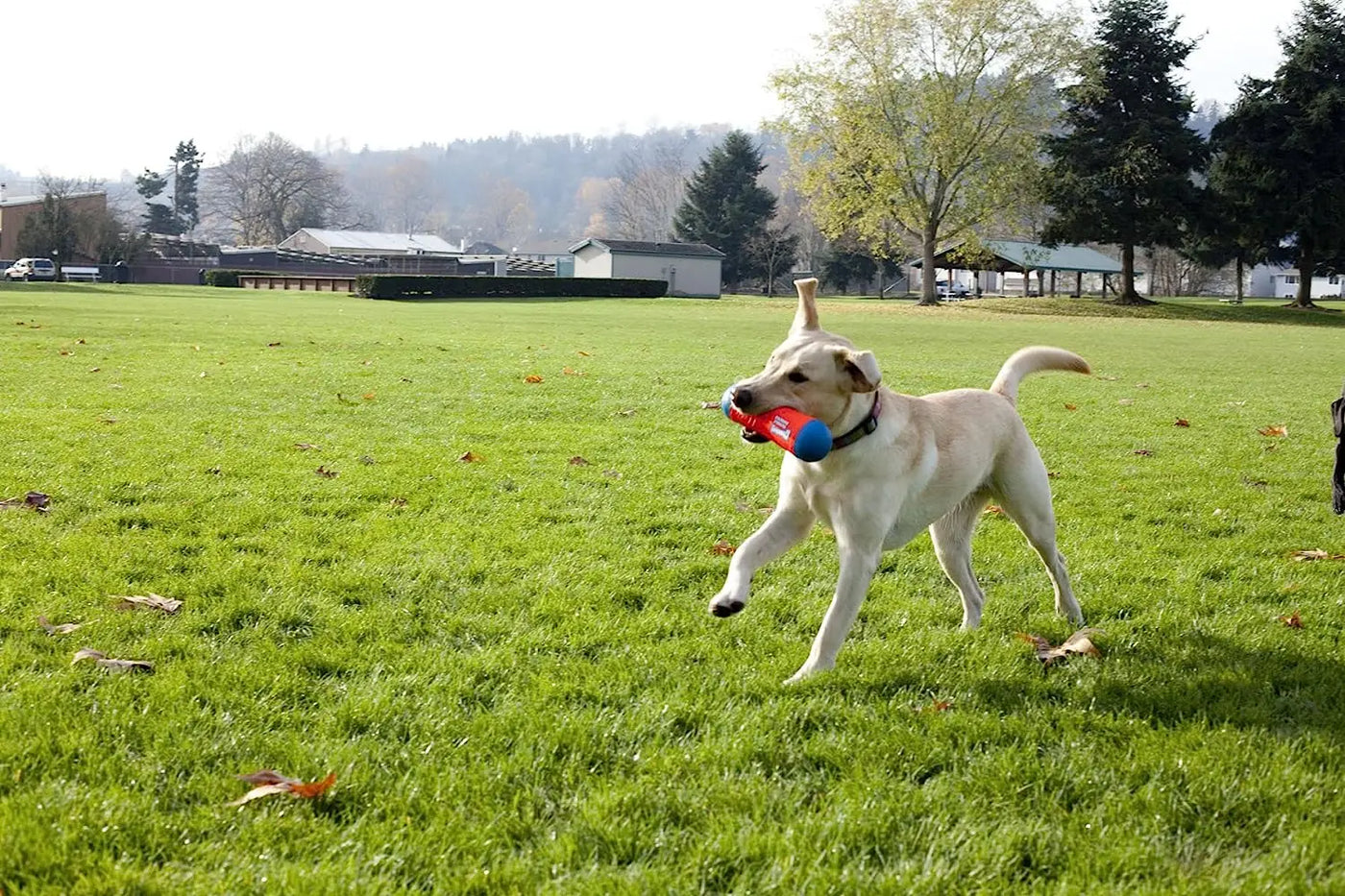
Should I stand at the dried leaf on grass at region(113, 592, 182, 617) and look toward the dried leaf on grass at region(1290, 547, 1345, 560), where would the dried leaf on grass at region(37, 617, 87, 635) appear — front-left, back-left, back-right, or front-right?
back-right

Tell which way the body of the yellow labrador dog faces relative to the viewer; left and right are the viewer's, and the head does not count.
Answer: facing the viewer and to the left of the viewer

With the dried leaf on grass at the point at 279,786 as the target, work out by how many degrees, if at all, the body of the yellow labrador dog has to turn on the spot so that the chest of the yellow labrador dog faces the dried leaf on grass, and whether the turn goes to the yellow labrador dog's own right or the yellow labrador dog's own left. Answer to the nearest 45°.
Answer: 0° — it already faces it

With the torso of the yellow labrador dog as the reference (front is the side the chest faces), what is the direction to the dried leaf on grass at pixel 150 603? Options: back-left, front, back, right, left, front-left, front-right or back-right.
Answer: front-right

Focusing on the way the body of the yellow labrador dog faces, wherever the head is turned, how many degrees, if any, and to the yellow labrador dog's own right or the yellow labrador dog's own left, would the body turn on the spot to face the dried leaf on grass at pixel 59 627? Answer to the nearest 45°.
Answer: approximately 45° to the yellow labrador dog's own right

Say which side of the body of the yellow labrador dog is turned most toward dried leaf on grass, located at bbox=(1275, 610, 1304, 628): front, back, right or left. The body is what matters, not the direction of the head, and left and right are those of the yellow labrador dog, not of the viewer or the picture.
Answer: back

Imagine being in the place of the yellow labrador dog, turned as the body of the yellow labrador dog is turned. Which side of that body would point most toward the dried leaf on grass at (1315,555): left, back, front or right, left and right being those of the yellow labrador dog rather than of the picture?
back

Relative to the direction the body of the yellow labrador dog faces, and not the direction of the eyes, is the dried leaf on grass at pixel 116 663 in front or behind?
in front
